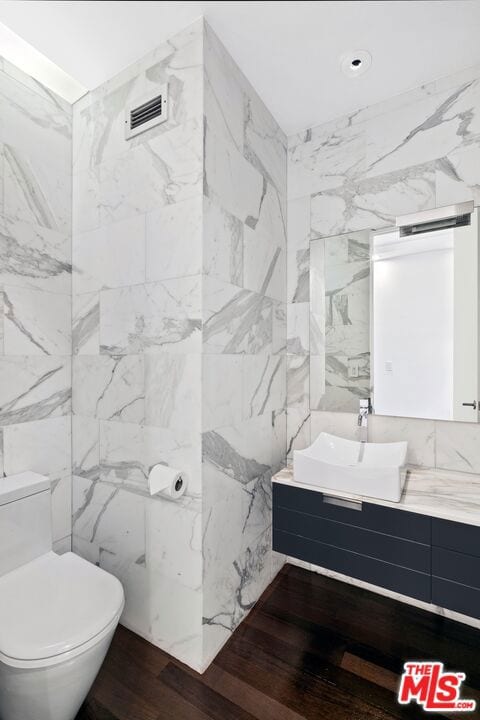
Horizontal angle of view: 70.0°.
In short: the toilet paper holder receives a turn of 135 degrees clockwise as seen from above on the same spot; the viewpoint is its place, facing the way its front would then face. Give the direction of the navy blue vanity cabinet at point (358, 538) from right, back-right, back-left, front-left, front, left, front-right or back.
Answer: right

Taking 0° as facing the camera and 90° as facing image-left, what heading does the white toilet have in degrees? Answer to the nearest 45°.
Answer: approximately 315°

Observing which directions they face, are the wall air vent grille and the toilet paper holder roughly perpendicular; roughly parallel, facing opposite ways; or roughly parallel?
roughly parallel

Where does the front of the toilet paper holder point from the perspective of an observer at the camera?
facing the viewer and to the left of the viewer

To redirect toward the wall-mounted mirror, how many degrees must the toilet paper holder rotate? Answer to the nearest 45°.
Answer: approximately 135° to its left

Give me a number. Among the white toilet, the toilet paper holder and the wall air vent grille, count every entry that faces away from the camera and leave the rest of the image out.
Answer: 0

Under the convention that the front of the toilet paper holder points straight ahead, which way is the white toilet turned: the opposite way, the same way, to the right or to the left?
to the left

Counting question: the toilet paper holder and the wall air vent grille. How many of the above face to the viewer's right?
0

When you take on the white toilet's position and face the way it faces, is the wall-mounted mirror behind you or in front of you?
in front

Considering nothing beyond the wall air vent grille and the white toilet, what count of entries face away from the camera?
0

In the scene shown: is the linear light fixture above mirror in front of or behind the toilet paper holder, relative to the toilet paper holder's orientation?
behind

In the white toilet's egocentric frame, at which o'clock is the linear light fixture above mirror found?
The linear light fixture above mirror is roughly at 11 o'clock from the white toilet.
